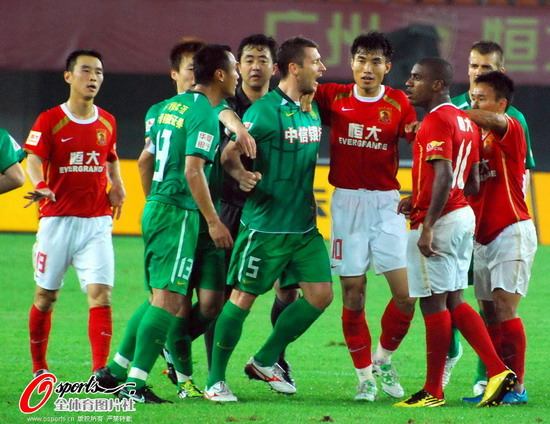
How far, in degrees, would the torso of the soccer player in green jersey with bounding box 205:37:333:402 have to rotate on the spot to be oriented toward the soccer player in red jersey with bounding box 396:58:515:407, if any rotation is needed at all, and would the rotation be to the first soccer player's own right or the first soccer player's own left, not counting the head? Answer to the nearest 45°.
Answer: approximately 45° to the first soccer player's own left

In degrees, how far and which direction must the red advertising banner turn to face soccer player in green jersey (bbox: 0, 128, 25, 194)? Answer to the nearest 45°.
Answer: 0° — it already faces them

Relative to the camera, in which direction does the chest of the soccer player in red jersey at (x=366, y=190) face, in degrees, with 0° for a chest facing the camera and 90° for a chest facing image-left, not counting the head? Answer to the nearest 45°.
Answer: approximately 0°

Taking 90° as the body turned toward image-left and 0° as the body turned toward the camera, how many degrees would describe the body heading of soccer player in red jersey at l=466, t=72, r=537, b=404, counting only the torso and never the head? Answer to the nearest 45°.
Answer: approximately 45°

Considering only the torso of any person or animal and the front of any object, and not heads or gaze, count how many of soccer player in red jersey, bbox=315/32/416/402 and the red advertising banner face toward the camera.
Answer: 2

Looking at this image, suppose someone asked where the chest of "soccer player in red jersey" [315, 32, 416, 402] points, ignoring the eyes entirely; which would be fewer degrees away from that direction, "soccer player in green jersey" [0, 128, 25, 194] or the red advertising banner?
the soccer player in green jersey

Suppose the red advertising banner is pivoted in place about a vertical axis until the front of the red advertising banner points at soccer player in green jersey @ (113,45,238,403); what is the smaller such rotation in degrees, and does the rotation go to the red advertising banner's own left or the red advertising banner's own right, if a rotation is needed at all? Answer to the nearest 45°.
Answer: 0° — it already faces them
